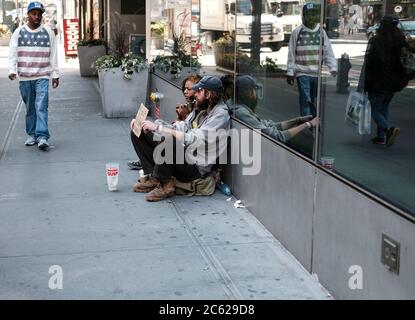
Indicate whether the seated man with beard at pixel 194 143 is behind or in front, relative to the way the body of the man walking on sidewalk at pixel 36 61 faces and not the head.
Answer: in front

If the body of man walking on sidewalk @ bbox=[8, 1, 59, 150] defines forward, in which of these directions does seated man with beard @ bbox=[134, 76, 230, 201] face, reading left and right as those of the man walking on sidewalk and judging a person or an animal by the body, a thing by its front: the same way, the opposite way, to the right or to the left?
to the right

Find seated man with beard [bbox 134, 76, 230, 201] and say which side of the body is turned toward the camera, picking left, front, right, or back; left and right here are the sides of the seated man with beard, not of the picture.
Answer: left

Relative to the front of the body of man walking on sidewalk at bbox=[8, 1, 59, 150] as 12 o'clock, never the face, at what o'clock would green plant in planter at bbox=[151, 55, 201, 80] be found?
The green plant in planter is roughly at 8 o'clock from the man walking on sidewalk.

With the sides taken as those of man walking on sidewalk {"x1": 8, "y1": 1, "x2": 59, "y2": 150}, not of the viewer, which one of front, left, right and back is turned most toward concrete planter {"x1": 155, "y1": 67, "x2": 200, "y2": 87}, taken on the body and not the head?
left

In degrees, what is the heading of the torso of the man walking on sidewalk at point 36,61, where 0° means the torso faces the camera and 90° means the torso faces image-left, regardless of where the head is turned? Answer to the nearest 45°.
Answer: approximately 0°

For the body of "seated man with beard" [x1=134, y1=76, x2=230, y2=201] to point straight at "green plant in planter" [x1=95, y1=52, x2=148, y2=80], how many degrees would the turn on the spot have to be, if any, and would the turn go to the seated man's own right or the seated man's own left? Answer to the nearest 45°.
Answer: approximately 90° to the seated man's own right

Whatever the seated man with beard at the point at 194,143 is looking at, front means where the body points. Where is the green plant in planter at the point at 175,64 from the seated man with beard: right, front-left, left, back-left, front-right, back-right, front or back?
right

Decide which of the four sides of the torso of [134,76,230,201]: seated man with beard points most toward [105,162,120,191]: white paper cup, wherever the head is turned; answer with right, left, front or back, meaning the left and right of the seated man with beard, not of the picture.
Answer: front

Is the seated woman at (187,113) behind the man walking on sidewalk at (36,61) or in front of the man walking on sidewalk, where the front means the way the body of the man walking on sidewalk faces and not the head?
in front

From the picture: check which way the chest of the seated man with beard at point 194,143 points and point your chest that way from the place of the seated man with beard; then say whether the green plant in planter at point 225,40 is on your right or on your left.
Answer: on your right

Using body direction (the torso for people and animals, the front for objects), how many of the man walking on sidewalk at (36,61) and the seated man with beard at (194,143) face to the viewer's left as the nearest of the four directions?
1

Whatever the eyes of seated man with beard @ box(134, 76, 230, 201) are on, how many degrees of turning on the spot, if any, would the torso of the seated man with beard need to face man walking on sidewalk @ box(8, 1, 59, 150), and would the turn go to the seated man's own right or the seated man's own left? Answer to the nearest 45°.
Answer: approximately 45° to the seated man's own right

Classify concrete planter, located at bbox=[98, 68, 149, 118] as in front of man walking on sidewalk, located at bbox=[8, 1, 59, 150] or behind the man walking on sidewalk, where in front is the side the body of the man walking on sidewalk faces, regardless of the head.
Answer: behind
